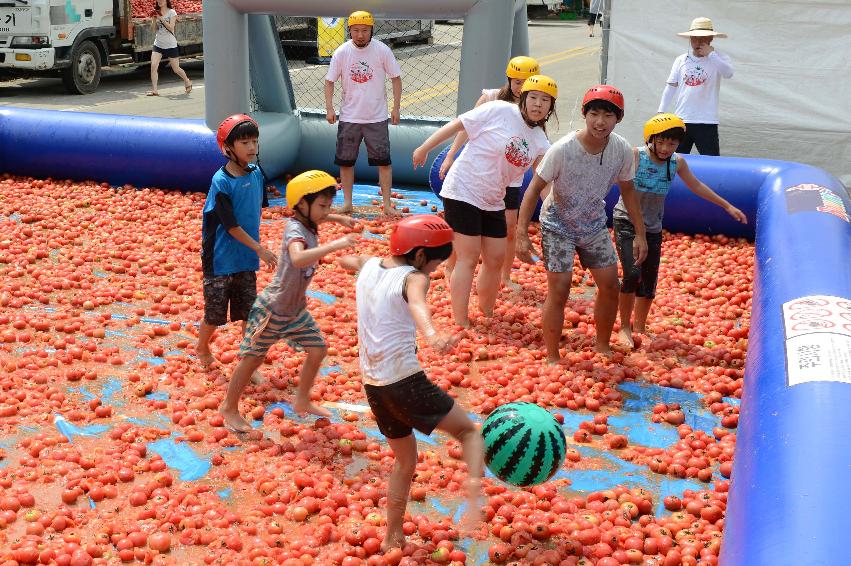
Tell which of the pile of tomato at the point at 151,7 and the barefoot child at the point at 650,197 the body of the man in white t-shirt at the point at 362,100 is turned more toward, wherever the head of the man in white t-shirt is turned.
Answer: the barefoot child

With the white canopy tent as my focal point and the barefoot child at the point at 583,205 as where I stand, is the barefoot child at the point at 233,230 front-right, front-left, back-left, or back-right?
back-left

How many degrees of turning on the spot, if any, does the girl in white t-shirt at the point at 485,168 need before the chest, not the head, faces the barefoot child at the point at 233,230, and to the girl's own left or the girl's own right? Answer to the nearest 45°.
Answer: approximately 90° to the girl's own right

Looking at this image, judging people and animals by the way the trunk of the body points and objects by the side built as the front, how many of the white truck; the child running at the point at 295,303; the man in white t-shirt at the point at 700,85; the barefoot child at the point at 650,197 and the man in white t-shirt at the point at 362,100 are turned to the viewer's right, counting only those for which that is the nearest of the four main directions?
1

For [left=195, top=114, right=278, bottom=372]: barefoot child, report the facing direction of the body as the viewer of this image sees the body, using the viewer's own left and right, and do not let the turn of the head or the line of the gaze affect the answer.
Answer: facing the viewer and to the right of the viewer

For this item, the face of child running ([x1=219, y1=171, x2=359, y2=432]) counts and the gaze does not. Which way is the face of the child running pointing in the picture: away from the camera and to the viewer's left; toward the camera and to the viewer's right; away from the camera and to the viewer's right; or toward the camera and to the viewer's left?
toward the camera and to the viewer's right

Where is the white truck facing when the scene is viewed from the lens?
facing the viewer and to the left of the viewer

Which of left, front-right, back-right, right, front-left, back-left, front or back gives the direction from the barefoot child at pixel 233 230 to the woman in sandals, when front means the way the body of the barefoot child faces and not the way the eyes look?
back-left

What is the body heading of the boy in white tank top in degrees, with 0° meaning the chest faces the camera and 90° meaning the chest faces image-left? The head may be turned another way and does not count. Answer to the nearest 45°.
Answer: approximately 225°

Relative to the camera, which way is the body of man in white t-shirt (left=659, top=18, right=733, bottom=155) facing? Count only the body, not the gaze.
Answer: toward the camera

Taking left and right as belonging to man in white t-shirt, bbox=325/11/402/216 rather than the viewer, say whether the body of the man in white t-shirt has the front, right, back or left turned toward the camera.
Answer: front

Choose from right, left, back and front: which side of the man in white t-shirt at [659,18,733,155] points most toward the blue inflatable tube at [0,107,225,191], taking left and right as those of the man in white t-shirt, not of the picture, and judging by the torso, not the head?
right

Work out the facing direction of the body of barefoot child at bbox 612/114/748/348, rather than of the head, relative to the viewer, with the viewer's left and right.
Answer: facing the viewer

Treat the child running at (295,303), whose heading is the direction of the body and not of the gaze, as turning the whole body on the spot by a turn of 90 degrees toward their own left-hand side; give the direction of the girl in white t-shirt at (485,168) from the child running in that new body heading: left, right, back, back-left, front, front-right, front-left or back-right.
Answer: front-right

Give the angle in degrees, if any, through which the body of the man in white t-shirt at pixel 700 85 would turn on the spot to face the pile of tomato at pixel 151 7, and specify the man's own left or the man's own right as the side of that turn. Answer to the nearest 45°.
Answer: approximately 135° to the man's own right

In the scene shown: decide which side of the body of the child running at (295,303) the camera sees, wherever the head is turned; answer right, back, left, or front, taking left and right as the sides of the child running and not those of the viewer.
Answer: right

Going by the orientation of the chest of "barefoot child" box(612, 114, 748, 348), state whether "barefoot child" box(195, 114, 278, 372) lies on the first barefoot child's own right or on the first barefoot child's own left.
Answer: on the first barefoot child's own right
